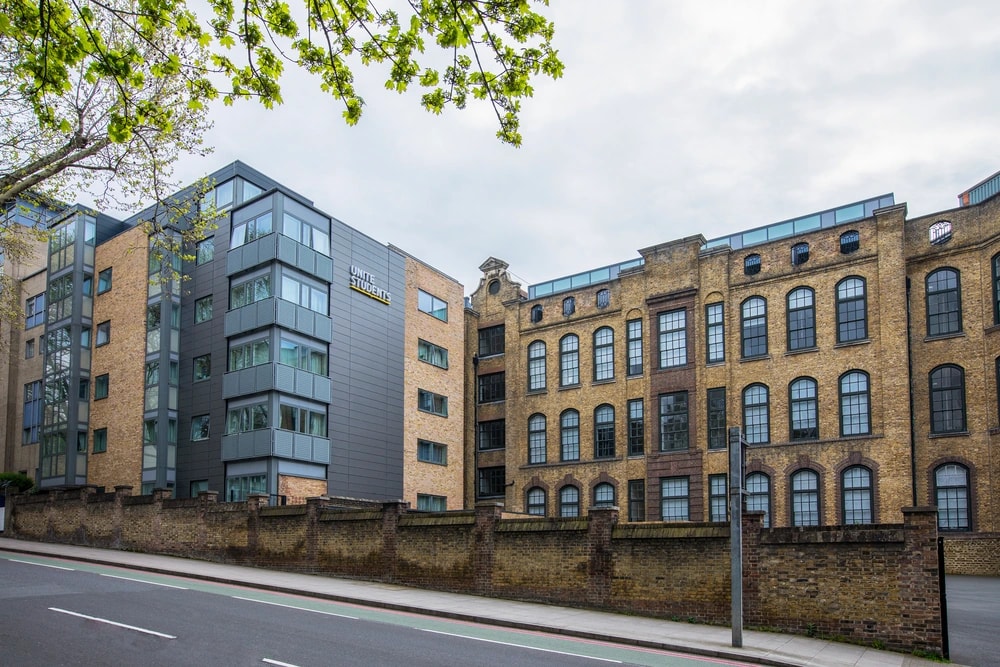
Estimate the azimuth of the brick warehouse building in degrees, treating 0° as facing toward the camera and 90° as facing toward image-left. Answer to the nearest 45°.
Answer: approximately 45°
